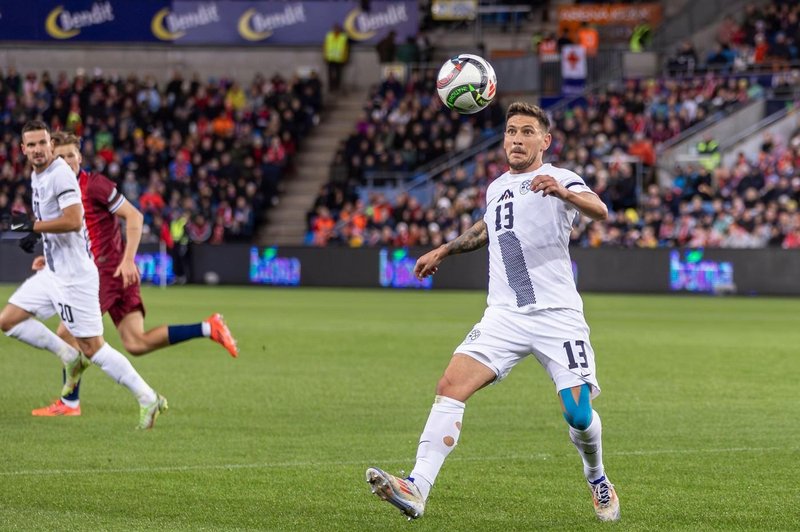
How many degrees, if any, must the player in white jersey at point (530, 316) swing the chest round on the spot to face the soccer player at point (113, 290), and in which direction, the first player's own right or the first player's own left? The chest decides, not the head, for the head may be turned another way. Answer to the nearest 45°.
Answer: approximately 90° to the first player's own right

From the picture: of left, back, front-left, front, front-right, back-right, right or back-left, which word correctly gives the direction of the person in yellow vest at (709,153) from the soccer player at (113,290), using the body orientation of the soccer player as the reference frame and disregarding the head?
back-right

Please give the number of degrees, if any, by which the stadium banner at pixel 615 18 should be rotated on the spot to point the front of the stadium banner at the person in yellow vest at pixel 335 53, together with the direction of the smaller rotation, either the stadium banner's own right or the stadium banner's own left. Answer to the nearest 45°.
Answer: approximately 90° to the stadium banner's own right

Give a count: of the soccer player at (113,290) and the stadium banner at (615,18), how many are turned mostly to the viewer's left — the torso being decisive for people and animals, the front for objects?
1

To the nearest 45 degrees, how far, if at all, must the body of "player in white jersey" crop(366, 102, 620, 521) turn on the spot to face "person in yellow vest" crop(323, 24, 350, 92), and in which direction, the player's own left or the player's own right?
approximately 135° to the player's own right
